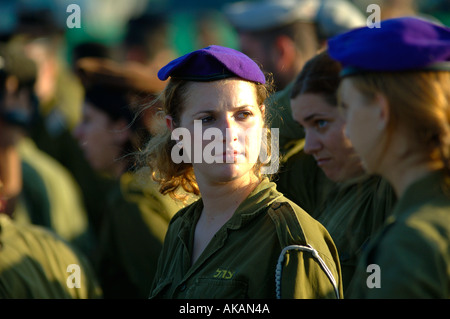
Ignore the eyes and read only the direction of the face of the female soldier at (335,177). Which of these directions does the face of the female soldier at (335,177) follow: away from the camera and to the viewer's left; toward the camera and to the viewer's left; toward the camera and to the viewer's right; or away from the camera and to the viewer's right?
toward the camera and to the viewer's left

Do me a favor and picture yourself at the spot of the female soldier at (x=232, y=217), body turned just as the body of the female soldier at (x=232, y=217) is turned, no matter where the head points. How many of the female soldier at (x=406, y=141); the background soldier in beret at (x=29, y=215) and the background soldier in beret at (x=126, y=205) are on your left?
1

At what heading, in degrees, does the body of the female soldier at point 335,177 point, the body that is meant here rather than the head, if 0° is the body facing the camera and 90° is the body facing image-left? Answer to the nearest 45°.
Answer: approximately 45°

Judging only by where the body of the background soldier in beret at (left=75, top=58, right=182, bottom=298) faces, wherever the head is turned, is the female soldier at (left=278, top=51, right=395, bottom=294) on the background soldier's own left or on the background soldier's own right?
on the background soldier's own left

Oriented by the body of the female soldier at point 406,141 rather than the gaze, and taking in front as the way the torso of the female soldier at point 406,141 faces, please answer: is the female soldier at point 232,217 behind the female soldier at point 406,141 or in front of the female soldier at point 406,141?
in front

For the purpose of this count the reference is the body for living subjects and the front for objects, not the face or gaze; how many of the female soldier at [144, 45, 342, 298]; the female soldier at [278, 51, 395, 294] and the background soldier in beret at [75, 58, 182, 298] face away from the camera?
0

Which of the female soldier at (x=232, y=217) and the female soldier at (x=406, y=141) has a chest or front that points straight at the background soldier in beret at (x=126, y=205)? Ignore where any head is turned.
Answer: the female soldier at (x=406, y=141)

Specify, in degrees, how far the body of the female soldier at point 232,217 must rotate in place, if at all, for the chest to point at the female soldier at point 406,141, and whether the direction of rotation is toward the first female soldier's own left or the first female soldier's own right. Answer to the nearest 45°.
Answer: approximately 90° to the first female soldier's own left

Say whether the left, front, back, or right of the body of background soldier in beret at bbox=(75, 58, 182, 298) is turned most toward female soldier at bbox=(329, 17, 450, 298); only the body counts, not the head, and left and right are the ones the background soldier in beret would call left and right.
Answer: left

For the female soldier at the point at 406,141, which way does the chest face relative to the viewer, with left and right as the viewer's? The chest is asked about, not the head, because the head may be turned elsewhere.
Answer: facing away from the viewer and to the left of the viewer
